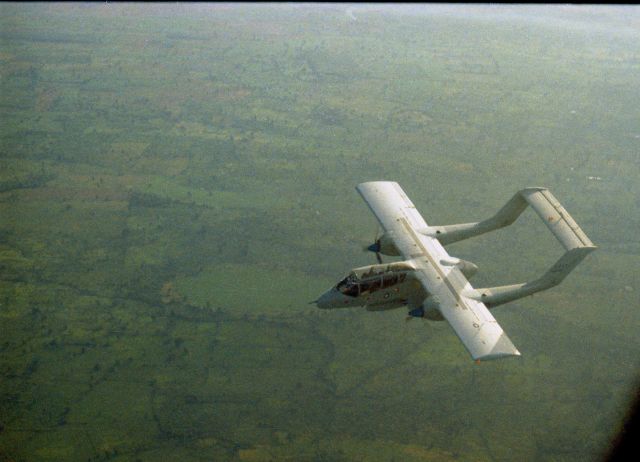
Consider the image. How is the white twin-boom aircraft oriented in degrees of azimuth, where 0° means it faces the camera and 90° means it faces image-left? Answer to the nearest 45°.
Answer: approximately 45°
